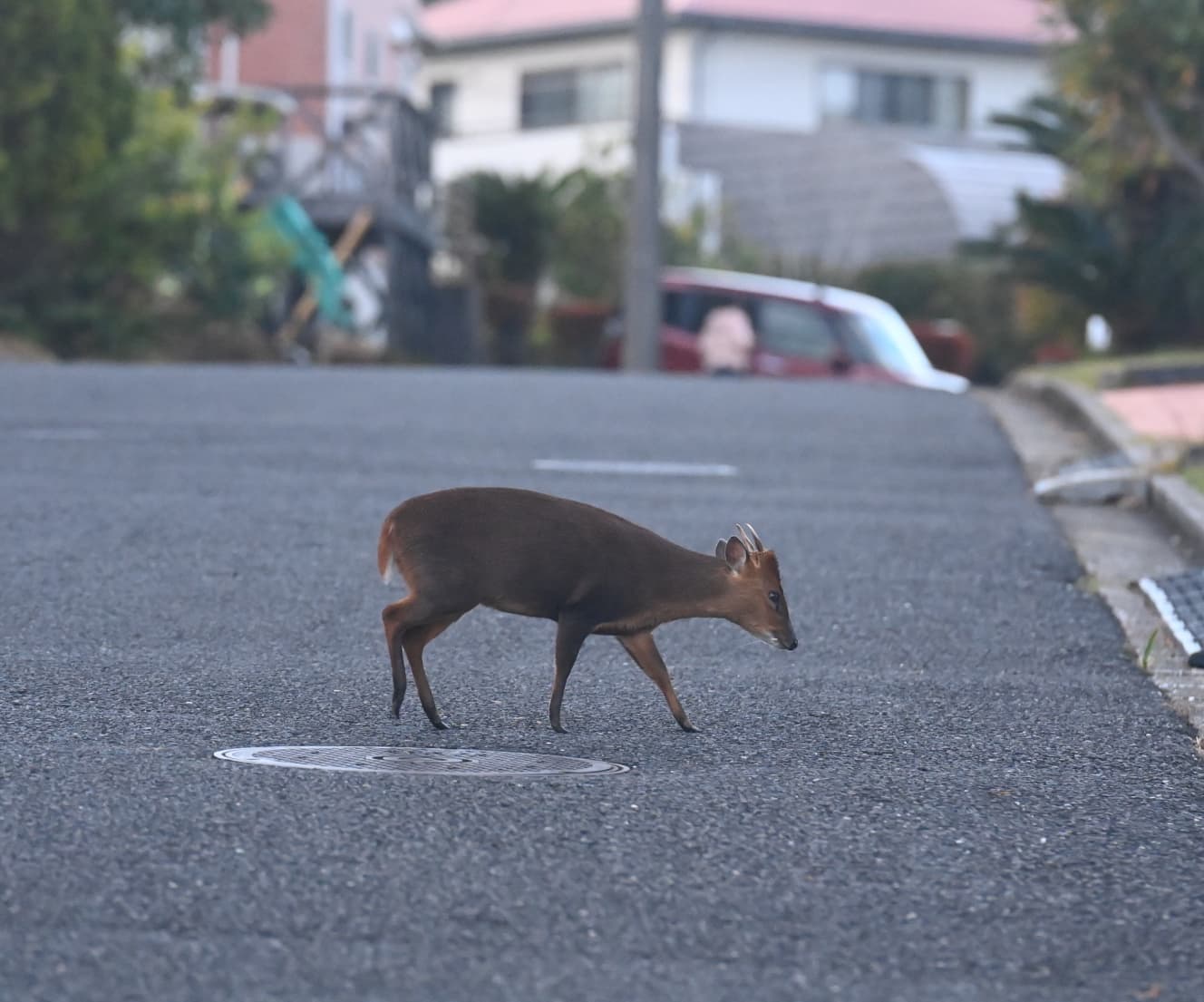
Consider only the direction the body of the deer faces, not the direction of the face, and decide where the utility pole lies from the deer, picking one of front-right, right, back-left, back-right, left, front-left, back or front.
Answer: left

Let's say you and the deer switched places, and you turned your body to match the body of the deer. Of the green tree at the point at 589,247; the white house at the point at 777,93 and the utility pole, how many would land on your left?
3

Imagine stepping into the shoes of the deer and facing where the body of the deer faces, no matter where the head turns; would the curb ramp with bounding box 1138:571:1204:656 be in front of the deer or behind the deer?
in front

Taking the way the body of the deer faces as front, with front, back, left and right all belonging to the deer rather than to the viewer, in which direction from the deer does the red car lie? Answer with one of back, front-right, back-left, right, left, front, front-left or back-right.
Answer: left

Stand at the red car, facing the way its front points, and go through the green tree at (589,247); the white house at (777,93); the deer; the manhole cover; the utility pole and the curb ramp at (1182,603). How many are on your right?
3

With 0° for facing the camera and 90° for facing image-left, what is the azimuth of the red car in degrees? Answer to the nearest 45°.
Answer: approximately 270°

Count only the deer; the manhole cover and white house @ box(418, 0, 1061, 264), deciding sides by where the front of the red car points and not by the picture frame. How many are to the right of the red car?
2

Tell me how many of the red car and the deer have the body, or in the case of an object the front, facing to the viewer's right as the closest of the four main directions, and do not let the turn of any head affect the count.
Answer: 2

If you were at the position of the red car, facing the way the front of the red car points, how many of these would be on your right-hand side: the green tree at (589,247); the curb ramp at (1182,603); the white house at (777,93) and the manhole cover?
2

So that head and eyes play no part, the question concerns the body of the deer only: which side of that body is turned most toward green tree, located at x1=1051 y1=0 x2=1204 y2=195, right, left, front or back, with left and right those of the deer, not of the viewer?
left

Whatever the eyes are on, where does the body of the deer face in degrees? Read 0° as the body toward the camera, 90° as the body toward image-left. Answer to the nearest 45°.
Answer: approximately 270°
